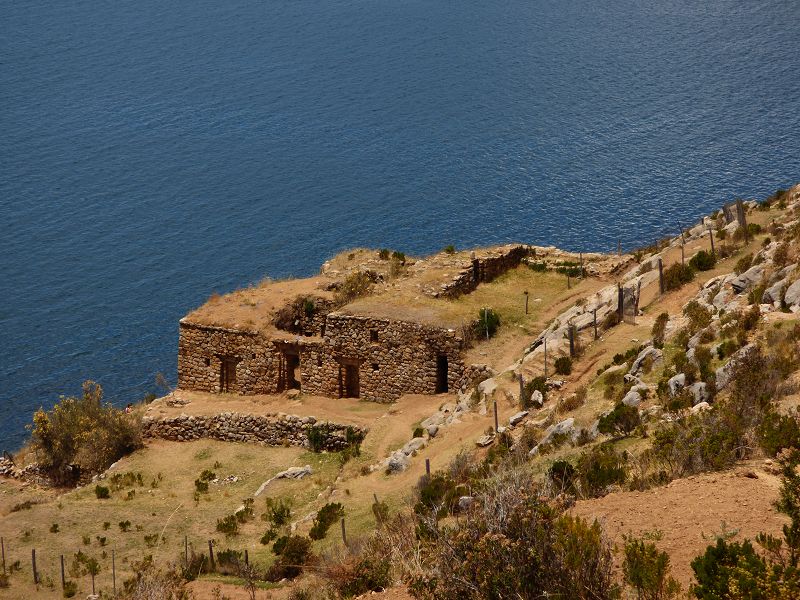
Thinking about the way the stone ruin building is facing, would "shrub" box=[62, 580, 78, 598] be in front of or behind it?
in front

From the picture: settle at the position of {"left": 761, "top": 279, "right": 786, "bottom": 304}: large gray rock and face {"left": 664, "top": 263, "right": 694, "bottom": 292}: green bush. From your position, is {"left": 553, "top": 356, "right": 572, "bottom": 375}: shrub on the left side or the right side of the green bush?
left

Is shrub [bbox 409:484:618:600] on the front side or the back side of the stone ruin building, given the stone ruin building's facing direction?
on the front side

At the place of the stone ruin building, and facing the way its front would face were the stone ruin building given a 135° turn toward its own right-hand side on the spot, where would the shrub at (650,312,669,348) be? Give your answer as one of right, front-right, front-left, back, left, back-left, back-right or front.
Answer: back

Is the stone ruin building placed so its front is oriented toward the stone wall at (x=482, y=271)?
no

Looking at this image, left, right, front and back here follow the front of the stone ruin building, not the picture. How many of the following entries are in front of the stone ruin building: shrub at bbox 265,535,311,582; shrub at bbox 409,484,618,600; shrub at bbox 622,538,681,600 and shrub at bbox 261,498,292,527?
4

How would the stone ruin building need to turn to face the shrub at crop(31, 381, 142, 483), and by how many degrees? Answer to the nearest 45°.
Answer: approximately 90° to its right

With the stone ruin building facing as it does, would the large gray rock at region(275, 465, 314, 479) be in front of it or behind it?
in front

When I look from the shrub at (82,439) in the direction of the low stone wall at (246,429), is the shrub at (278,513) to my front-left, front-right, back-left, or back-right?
front-right

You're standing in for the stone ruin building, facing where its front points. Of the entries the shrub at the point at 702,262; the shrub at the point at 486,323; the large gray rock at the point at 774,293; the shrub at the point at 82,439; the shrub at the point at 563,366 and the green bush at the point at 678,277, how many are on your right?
1

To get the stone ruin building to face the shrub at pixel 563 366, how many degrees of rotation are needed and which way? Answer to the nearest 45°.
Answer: approximately 45° to its left

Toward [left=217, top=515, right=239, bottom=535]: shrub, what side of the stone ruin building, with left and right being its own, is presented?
front

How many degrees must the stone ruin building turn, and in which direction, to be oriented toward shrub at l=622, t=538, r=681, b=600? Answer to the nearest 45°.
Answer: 0° — it already faces it

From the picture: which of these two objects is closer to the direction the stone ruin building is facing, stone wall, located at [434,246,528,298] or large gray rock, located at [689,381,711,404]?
the large gray rock

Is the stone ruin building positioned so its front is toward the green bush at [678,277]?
no

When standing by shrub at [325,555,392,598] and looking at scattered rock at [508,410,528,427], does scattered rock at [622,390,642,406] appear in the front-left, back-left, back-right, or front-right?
front-right

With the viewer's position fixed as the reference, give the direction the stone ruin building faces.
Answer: facing the viewer
